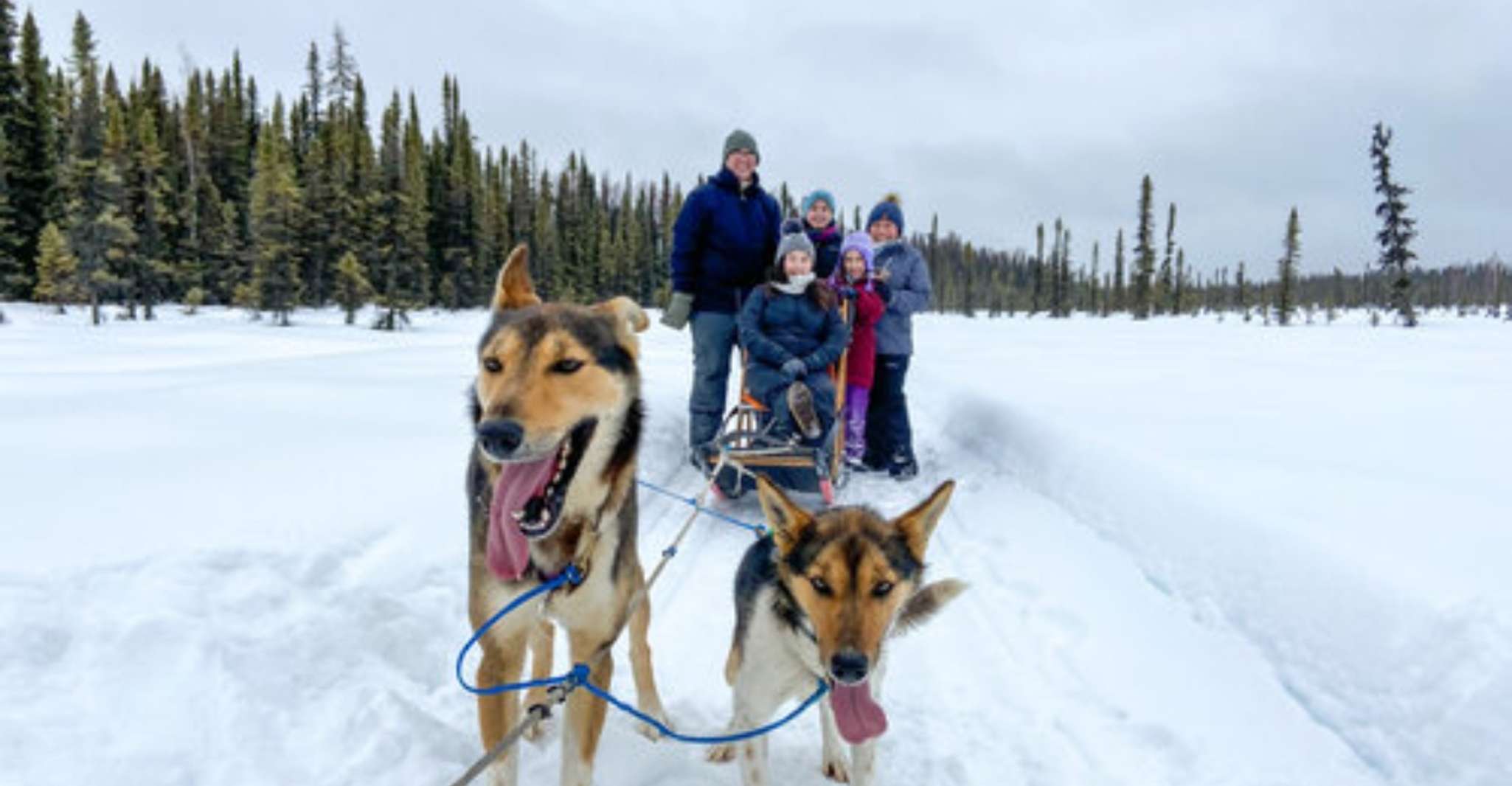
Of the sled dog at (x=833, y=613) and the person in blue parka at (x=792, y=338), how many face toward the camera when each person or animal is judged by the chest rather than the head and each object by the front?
2

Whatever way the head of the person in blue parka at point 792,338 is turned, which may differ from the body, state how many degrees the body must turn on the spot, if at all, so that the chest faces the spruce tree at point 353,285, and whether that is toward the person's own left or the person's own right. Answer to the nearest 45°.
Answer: approximately 135° to the person's own right

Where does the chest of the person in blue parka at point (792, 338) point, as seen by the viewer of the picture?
toward the camera

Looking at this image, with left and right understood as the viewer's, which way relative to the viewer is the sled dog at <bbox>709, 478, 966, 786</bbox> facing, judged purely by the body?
facing the viewer

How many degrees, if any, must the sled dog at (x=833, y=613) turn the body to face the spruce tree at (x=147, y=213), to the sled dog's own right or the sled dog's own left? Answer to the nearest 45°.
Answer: approximately 135° to the sled dog's own right

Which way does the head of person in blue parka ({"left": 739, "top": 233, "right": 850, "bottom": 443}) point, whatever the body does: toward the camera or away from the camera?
toward the camera

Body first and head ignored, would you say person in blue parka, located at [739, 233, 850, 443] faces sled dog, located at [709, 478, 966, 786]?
yes

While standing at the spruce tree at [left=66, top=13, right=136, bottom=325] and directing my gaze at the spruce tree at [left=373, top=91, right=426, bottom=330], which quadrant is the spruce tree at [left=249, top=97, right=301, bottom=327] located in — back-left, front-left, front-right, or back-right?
front-left

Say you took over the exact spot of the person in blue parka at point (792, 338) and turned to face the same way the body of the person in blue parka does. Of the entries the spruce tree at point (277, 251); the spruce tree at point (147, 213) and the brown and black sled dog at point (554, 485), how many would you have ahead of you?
1

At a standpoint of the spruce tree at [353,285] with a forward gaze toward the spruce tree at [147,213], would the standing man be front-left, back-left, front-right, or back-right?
back-left

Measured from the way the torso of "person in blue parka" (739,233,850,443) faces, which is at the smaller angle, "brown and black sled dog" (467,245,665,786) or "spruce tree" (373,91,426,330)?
the brown and black sled dog

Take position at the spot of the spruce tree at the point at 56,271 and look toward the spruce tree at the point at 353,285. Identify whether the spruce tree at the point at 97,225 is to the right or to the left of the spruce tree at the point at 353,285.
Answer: right

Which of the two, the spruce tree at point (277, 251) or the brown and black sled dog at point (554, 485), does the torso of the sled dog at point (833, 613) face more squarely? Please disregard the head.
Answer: the brown and black sled dog

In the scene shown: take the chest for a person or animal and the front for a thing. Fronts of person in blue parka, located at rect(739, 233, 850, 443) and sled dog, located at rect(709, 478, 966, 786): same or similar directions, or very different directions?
same or similar directions

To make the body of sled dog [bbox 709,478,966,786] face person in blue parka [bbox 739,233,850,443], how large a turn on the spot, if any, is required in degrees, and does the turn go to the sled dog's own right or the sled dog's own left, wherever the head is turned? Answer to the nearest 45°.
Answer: approximately 180°
